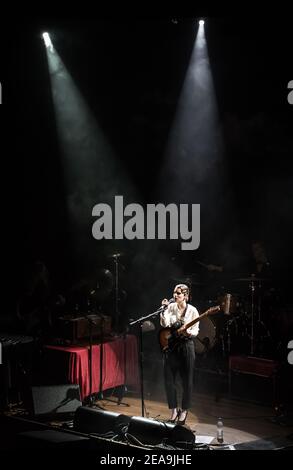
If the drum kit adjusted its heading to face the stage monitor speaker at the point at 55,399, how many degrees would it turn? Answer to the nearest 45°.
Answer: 0° — it already faces it

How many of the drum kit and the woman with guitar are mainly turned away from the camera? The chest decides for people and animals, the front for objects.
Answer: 0

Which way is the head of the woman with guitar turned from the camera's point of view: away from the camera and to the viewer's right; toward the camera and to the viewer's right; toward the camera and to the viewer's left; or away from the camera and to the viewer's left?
toward the camera and to the viewer's left

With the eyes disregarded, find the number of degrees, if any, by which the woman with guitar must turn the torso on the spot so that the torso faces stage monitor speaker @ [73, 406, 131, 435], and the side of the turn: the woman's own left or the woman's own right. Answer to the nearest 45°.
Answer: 0° — they already face it

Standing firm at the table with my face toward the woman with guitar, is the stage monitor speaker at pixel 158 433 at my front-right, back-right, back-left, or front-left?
front-right

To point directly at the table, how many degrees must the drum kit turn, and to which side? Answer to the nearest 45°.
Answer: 0° — it already faces it

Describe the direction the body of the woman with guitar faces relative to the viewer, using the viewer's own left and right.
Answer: facing the viewer and to the left of the viewer

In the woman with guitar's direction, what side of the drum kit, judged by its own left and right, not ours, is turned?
front

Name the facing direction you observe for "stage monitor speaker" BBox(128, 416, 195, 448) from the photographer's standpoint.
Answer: facing away from the viewer

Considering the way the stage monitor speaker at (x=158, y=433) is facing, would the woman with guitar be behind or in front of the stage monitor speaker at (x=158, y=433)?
in front

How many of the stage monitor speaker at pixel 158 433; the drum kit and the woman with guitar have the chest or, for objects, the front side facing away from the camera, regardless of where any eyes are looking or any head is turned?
1

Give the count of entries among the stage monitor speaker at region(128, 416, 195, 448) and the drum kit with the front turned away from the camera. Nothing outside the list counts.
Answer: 1

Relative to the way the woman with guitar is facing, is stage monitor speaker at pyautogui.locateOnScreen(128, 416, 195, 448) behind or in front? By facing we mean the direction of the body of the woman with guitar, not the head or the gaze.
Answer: in front

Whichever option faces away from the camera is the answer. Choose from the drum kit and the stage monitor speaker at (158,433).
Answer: the stage monitor speaker

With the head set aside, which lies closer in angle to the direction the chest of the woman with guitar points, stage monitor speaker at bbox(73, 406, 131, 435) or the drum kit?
the stage monitor speaker
